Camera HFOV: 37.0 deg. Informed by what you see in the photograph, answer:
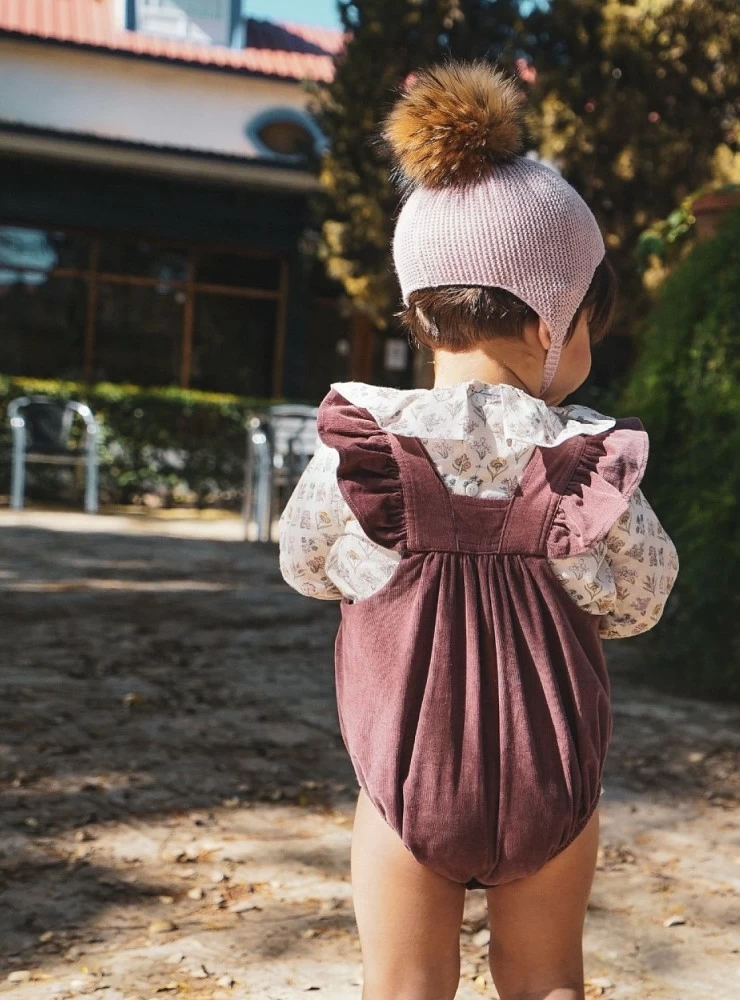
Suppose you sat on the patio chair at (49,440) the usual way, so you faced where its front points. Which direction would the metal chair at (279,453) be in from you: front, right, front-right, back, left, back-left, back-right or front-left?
front-left

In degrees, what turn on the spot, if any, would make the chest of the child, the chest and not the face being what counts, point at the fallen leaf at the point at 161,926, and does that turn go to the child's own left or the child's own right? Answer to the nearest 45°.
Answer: approximately 45° to the child's own left

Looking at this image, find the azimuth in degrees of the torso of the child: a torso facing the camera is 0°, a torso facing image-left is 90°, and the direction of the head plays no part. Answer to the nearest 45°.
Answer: approximately 180°

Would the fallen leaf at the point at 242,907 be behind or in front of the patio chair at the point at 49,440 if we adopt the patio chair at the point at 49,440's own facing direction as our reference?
in front

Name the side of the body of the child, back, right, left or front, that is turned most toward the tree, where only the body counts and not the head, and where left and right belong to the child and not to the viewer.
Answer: front

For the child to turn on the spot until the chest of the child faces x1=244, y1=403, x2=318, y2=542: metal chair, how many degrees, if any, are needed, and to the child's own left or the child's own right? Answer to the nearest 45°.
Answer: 0° — they already face it

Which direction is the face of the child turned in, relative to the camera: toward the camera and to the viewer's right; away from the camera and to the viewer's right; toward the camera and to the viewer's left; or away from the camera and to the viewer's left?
away from the camera and to the viewer's right

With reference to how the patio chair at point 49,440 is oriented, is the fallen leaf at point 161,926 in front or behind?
in front

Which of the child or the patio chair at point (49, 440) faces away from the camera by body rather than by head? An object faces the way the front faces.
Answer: the child

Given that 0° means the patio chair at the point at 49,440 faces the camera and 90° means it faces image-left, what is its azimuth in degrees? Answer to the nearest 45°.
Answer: approximately 0°

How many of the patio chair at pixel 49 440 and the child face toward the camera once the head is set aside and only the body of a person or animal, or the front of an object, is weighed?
1

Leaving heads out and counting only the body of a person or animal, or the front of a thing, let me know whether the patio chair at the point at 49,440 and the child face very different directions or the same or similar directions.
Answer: very different directions
